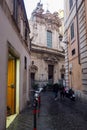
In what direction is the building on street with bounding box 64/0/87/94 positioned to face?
to the viewer's left
